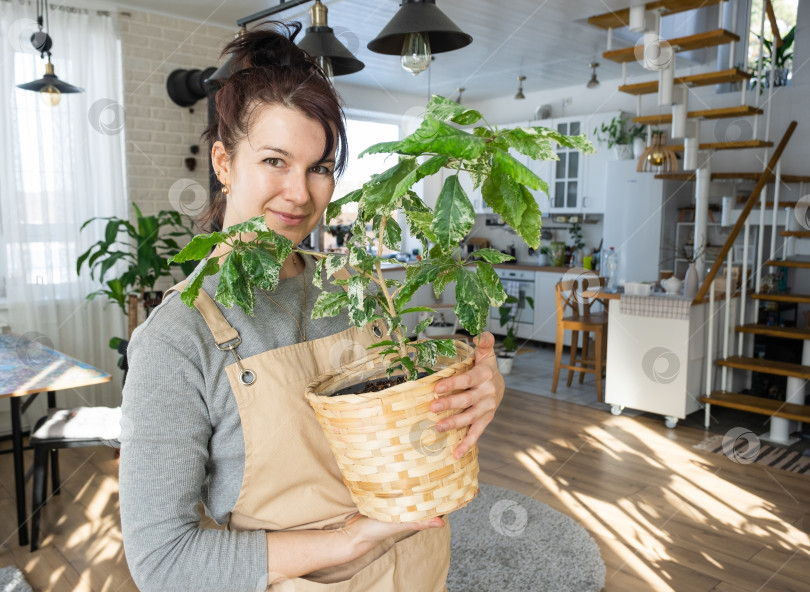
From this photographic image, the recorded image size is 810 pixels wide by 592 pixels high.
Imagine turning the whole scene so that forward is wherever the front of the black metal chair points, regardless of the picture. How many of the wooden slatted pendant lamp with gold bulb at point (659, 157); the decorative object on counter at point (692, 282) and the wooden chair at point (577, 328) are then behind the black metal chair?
3

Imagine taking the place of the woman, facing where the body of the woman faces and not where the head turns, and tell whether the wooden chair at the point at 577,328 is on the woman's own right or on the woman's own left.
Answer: on the woman's own left

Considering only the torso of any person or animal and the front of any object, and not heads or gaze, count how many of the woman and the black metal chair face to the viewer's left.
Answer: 1

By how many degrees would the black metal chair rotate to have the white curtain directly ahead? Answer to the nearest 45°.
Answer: approximately 90° to its right

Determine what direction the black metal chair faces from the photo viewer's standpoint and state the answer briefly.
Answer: facing to the left of the viewer

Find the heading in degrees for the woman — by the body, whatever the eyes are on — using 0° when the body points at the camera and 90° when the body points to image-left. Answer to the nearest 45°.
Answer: approximately 315°

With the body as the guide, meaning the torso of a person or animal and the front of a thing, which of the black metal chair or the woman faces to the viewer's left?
the black metal chair
